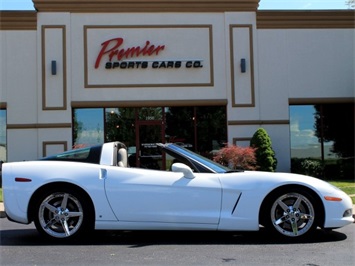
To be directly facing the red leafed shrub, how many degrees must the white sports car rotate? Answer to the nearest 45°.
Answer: approximately 90° to its left

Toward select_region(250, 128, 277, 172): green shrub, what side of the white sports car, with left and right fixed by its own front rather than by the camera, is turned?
left

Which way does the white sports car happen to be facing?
to the viewer's right
